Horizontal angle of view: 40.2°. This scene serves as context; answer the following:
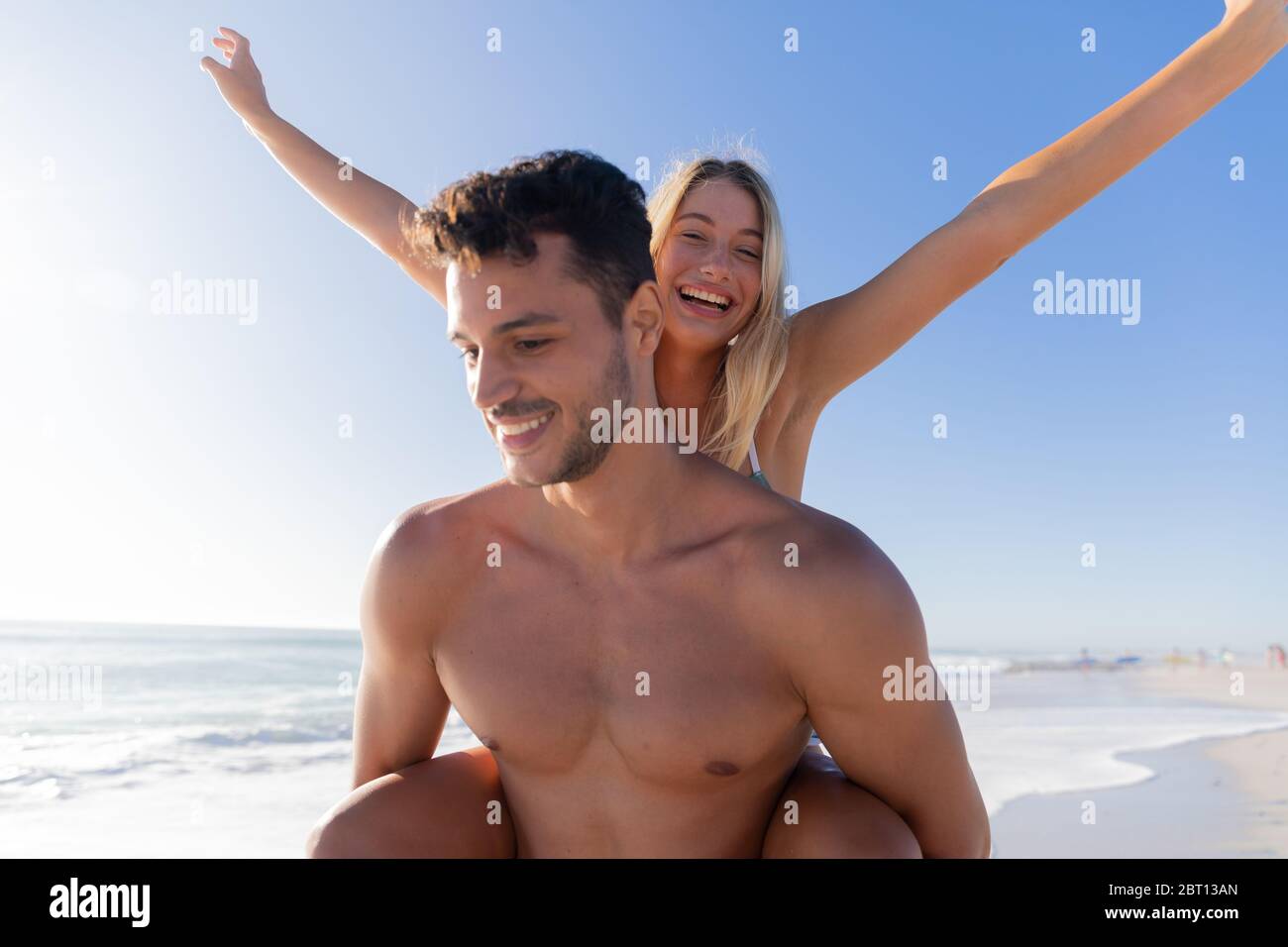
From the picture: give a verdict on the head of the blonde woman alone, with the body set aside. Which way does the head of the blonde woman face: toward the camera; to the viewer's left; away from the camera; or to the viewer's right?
toward the camera

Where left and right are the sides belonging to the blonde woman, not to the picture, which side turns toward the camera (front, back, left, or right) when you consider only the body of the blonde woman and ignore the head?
front

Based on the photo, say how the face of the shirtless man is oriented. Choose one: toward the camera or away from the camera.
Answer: toward the camera
